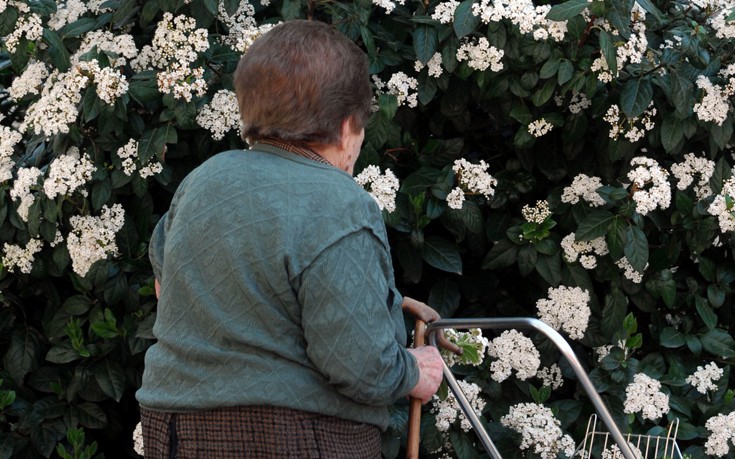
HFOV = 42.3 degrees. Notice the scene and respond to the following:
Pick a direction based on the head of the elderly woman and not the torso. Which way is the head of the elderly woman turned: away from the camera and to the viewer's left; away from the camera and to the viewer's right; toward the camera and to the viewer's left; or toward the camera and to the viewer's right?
away from the camera and to the viewer's right

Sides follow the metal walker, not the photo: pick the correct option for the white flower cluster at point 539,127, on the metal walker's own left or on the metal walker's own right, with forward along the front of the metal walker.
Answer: on the metal walker's own left

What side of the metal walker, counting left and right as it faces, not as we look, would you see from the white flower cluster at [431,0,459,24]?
left

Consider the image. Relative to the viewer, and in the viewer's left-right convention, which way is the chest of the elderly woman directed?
facing away from the viewer and to the right of the viewer

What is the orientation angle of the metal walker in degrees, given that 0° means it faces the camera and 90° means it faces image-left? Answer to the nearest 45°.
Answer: approximately 270°
